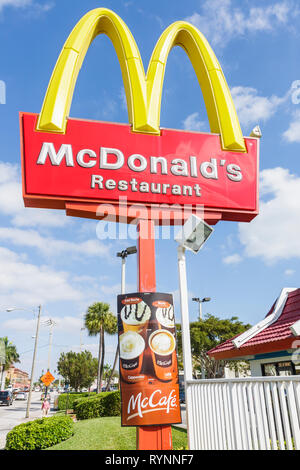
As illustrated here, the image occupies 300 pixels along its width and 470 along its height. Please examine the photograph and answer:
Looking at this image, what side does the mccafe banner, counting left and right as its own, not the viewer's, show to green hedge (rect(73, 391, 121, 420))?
back

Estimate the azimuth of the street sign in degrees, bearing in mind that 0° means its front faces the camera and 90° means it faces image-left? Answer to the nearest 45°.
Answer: approximately 0°

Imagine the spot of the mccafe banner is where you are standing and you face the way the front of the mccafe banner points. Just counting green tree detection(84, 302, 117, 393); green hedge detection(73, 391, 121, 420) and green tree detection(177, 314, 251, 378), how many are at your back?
3

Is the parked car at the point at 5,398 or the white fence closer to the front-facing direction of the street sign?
the white fence

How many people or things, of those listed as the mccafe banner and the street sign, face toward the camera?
2

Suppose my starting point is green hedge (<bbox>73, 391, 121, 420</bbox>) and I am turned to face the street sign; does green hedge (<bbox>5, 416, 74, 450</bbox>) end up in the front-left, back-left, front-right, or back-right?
back-left

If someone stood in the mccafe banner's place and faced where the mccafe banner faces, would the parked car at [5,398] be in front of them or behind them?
behind

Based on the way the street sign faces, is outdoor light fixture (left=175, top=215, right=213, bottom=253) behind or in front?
in front

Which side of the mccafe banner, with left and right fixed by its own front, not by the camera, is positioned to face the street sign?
back

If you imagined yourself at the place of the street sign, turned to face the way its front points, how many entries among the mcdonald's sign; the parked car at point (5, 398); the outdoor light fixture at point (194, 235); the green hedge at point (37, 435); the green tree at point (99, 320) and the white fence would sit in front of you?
4
